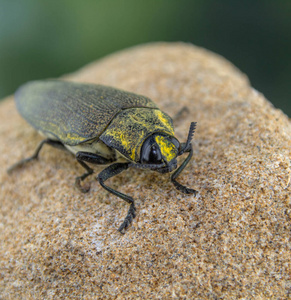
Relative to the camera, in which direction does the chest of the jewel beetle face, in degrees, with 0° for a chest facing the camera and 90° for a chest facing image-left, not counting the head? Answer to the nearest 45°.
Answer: approximately 315°
